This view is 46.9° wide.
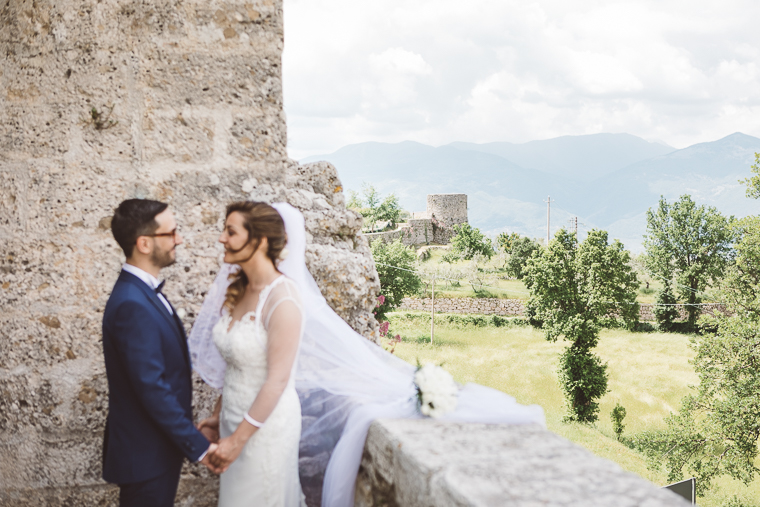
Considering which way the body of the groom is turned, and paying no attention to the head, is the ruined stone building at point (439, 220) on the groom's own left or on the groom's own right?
on the groom's own left

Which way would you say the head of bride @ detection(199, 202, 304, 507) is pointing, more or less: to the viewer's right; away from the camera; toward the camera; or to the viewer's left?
to the viewer's left

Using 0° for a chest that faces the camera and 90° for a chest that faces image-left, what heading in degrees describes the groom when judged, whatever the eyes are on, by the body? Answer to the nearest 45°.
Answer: approximately 270°

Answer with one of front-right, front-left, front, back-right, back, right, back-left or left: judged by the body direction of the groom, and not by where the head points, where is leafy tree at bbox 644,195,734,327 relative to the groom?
front-left

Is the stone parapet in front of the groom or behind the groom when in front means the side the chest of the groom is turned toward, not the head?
in front

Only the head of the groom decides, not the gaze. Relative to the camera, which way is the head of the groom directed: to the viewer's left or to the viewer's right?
to the viewer's right

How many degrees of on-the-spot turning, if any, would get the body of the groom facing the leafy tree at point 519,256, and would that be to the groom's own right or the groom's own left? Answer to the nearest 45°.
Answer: approximately 45° to the groom's own left
